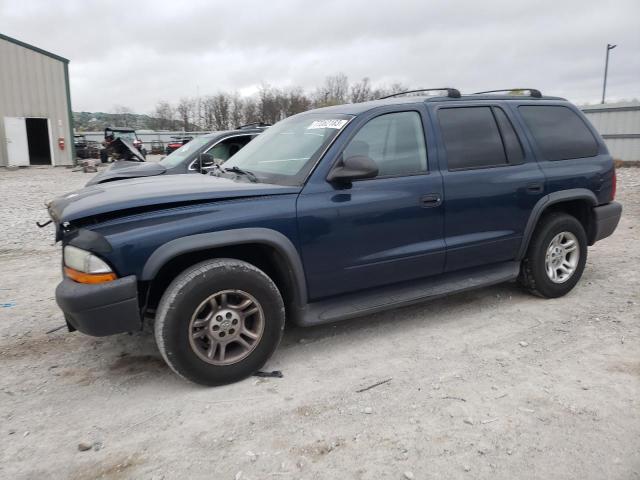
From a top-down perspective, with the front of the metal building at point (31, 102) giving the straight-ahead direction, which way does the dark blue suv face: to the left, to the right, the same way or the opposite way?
to the right

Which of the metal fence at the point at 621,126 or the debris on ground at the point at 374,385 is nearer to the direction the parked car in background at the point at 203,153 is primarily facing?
the debris on ground

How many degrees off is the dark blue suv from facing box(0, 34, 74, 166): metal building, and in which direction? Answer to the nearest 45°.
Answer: approximately 90° to its right

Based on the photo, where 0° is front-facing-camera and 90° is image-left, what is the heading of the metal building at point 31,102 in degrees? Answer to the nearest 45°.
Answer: approximately 0°
